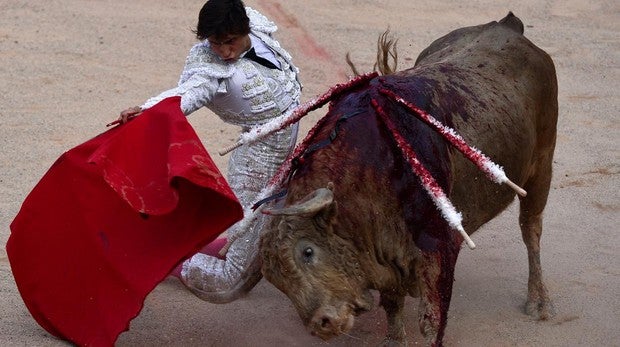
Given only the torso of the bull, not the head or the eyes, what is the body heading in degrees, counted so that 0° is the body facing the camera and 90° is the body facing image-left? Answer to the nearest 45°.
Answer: approximately 45°
